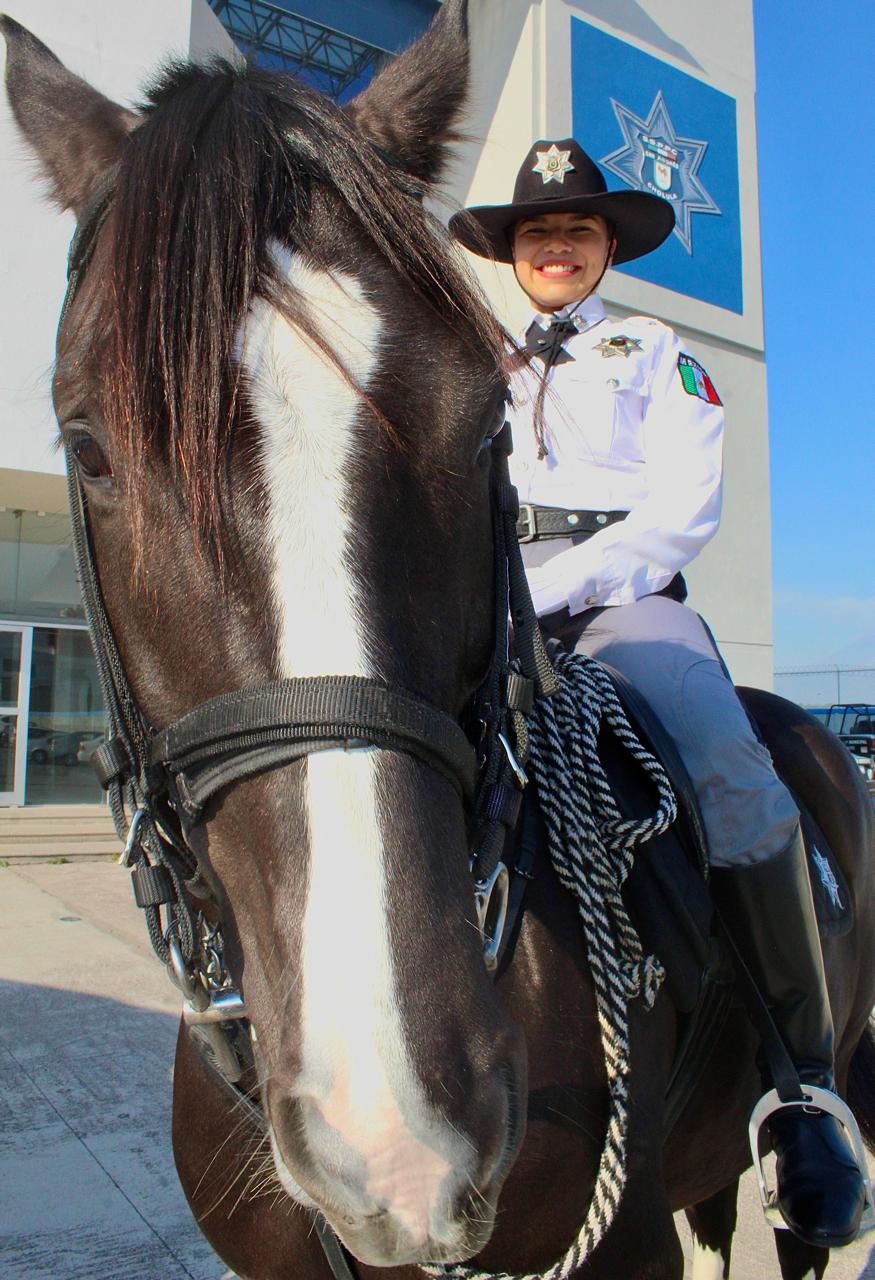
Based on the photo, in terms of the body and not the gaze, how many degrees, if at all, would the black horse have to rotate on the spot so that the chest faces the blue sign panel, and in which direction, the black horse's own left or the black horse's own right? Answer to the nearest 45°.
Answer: approximately 135° to the black horse's own right

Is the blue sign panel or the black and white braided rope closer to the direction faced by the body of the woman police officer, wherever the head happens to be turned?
the black and white braided rope

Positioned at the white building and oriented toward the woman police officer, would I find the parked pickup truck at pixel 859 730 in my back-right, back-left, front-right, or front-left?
back-left

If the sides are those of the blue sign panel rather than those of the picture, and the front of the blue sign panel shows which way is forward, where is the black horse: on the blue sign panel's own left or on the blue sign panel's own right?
on the blue sign panel's own right

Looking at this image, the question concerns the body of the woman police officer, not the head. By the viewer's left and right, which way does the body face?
facing the viewer and to the left of the viewer

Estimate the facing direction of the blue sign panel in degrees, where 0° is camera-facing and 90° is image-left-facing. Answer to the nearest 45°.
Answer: approximately 315°
